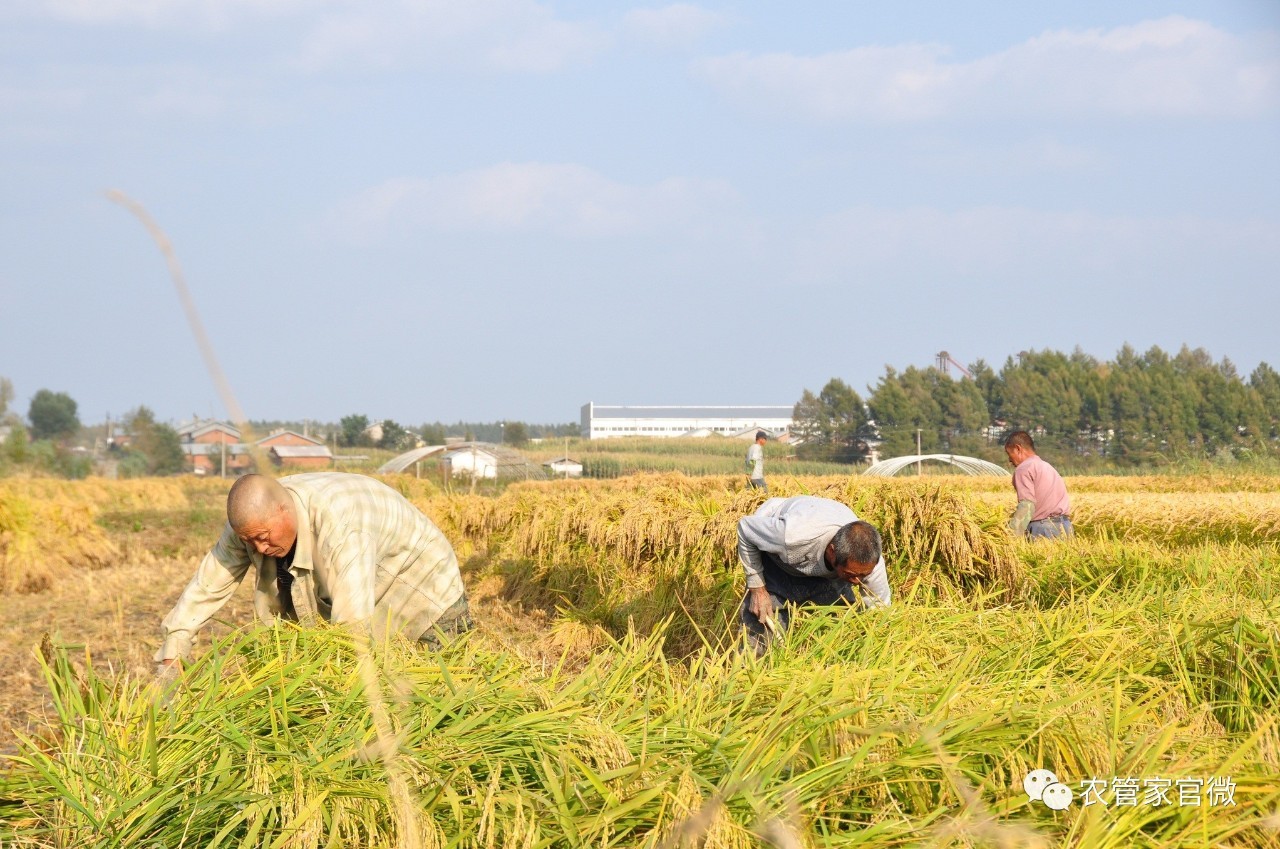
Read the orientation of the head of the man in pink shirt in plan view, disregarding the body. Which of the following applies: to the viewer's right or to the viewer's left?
to the viewer's left

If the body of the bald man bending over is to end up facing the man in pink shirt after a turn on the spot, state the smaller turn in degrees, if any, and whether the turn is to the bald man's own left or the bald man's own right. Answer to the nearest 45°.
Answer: approximately 180°

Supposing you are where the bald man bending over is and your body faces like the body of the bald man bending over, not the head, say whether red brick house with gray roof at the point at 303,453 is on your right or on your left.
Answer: on your right

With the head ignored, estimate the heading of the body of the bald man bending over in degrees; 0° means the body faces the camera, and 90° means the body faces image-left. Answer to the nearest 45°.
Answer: approximately 45°
